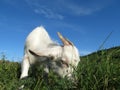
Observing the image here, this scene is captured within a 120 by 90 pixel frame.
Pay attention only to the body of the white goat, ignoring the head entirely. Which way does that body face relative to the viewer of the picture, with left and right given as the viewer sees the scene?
facing the viewer and to the right of the viewer
